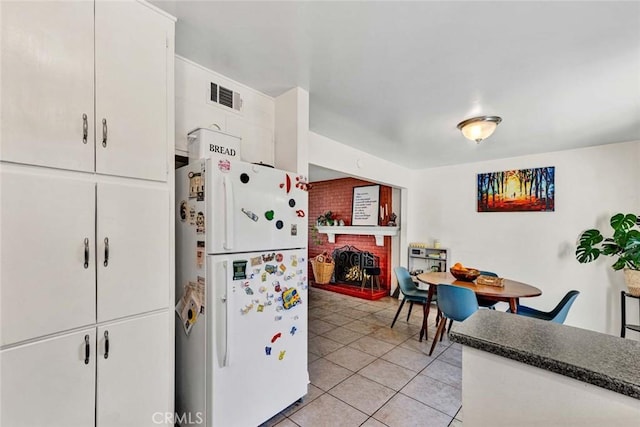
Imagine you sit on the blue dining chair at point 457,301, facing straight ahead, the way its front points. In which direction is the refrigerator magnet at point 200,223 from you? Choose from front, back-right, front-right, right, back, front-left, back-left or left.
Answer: back

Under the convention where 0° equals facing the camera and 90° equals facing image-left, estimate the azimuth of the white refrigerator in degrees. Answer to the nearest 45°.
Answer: approximately 315°

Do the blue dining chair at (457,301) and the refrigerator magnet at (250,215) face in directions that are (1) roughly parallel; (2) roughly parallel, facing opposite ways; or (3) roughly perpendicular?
roughly perpendicular

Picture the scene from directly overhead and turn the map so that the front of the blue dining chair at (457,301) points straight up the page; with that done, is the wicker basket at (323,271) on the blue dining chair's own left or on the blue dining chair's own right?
on the blue dining chair's own left

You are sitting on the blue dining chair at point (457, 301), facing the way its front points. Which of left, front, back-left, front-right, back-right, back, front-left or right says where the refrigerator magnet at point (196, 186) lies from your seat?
back

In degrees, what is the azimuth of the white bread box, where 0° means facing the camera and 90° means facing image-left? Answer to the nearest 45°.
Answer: approximately 315°

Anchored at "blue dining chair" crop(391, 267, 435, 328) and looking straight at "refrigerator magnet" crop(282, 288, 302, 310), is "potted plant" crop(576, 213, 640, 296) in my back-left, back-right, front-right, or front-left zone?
back-left
